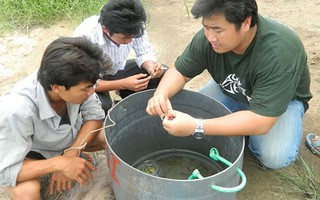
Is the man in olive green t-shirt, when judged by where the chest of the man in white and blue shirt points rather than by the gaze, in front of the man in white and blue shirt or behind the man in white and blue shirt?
in front

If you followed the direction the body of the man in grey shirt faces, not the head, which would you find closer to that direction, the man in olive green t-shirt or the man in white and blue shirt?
the man in olive green t-shirt

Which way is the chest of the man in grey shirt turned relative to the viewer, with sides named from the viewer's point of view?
facing the viewer and to the right of the viewer

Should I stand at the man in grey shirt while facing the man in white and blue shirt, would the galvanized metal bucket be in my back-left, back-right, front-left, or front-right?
front-right

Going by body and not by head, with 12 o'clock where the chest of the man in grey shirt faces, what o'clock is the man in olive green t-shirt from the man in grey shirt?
The man in olive green t-shirt is roughly at 11 o'clock from the man in grey shirt.

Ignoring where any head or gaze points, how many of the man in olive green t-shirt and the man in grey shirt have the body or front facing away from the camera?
0

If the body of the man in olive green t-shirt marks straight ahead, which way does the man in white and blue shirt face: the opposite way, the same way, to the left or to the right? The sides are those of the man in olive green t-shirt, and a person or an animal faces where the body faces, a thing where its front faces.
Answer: to the left

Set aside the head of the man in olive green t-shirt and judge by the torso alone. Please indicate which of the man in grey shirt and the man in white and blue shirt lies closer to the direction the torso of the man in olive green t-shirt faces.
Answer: the man in grey shirt

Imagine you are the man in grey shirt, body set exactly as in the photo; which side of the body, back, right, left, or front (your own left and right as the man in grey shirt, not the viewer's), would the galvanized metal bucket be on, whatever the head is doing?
front

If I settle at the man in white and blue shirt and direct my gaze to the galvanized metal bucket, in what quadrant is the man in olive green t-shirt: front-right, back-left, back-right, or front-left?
front-left

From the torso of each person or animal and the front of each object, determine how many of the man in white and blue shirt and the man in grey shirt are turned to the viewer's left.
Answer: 0
